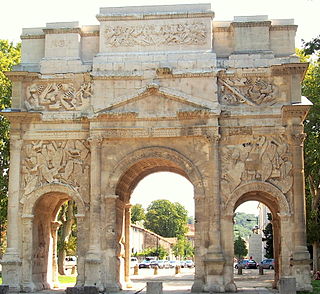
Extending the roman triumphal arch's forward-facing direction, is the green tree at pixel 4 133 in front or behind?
behind

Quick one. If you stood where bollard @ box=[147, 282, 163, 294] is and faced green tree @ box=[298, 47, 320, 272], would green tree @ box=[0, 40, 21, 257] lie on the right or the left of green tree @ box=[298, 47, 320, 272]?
left

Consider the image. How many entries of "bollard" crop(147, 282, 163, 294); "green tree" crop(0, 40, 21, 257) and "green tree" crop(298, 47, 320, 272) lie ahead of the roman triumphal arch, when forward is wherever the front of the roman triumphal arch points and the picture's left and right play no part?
1

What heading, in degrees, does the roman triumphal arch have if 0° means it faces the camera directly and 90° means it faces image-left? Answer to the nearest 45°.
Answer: approximately 0°

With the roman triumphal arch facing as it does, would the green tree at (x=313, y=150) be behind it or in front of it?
behind

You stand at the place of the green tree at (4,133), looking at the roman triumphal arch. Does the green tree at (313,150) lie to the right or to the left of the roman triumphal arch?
left

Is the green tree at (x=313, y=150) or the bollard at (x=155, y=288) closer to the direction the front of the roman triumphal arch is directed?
the bollard

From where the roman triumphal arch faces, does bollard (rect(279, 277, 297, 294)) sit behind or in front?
in front

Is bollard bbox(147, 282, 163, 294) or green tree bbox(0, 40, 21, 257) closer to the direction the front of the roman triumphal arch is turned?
the bollard

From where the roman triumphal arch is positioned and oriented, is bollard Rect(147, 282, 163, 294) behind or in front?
in front
